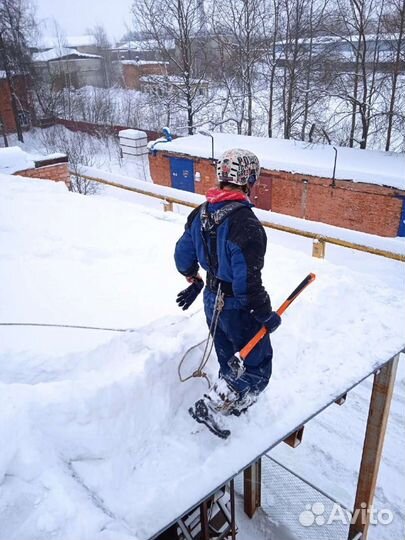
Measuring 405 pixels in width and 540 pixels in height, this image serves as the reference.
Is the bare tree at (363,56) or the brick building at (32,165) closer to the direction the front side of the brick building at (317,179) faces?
the brick building

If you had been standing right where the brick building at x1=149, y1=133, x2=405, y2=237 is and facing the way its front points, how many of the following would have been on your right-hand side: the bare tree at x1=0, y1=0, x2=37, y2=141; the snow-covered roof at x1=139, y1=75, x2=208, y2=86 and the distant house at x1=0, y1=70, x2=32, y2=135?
3

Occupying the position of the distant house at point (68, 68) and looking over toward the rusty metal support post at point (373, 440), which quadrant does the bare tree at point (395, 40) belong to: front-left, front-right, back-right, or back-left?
front-left

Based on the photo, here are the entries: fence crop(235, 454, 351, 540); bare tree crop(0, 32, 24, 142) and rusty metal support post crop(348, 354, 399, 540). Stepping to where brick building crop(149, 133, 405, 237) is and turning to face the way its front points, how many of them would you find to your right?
1

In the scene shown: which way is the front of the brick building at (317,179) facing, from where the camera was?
facing the viewer and to the left of the viewer

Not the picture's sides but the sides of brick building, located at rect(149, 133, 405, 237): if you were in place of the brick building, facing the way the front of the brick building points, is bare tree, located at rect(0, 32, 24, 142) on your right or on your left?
on your right

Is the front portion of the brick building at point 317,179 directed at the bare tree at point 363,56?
no

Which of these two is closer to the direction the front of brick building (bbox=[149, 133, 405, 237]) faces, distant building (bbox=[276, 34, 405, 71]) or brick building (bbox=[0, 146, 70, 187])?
the brick building

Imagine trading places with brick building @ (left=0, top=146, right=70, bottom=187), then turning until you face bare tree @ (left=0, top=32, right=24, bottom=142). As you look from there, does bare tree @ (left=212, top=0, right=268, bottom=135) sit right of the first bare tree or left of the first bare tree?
right

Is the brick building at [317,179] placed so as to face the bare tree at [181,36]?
no

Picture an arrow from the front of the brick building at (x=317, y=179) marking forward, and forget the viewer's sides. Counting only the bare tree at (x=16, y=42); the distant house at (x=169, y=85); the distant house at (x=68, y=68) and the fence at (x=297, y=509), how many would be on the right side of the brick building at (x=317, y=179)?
3

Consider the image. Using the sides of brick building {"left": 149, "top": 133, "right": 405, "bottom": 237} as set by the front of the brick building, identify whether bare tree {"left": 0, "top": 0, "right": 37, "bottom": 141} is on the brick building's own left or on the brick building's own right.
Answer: on the brick building's own right

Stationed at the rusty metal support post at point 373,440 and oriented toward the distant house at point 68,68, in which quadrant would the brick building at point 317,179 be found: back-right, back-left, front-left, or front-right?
front-right

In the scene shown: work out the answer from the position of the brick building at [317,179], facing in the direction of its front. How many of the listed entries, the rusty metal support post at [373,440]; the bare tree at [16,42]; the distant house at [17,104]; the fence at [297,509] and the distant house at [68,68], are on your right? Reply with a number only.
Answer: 3

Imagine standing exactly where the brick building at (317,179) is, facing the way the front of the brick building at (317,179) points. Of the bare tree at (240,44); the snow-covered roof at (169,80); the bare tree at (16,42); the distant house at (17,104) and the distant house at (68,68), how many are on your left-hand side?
0

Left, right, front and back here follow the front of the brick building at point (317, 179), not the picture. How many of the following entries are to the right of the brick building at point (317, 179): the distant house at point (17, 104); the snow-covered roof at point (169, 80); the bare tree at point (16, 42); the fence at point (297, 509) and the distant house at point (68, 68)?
4

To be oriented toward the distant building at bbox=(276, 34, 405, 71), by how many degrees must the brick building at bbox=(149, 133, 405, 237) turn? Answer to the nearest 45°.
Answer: approximately 135° to its right

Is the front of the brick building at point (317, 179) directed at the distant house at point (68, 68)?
no

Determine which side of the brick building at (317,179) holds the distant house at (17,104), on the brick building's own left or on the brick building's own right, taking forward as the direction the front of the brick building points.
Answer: on the brick building's own right
